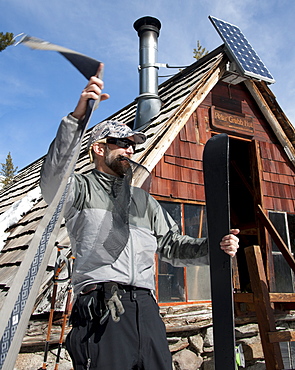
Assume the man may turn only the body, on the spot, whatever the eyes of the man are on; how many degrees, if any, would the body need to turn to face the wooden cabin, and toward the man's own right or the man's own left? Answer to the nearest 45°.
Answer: approximately 135° to the man's own left

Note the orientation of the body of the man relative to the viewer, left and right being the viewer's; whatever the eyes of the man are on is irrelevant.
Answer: facing the viewer and to the right of the viewer

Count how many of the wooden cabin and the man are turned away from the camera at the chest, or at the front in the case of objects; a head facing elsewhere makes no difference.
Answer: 0

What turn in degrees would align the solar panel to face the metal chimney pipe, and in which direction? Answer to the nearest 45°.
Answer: approximately 135° to its right

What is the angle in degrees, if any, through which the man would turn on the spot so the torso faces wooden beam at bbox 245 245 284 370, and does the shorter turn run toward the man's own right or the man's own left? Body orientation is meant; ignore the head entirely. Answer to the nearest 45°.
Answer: approximately 90° to the man's own left

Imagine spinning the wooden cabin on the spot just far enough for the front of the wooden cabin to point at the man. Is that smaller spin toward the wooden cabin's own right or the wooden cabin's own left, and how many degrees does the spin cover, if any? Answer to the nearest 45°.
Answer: approximately 45° to the wooden cabin's own right
